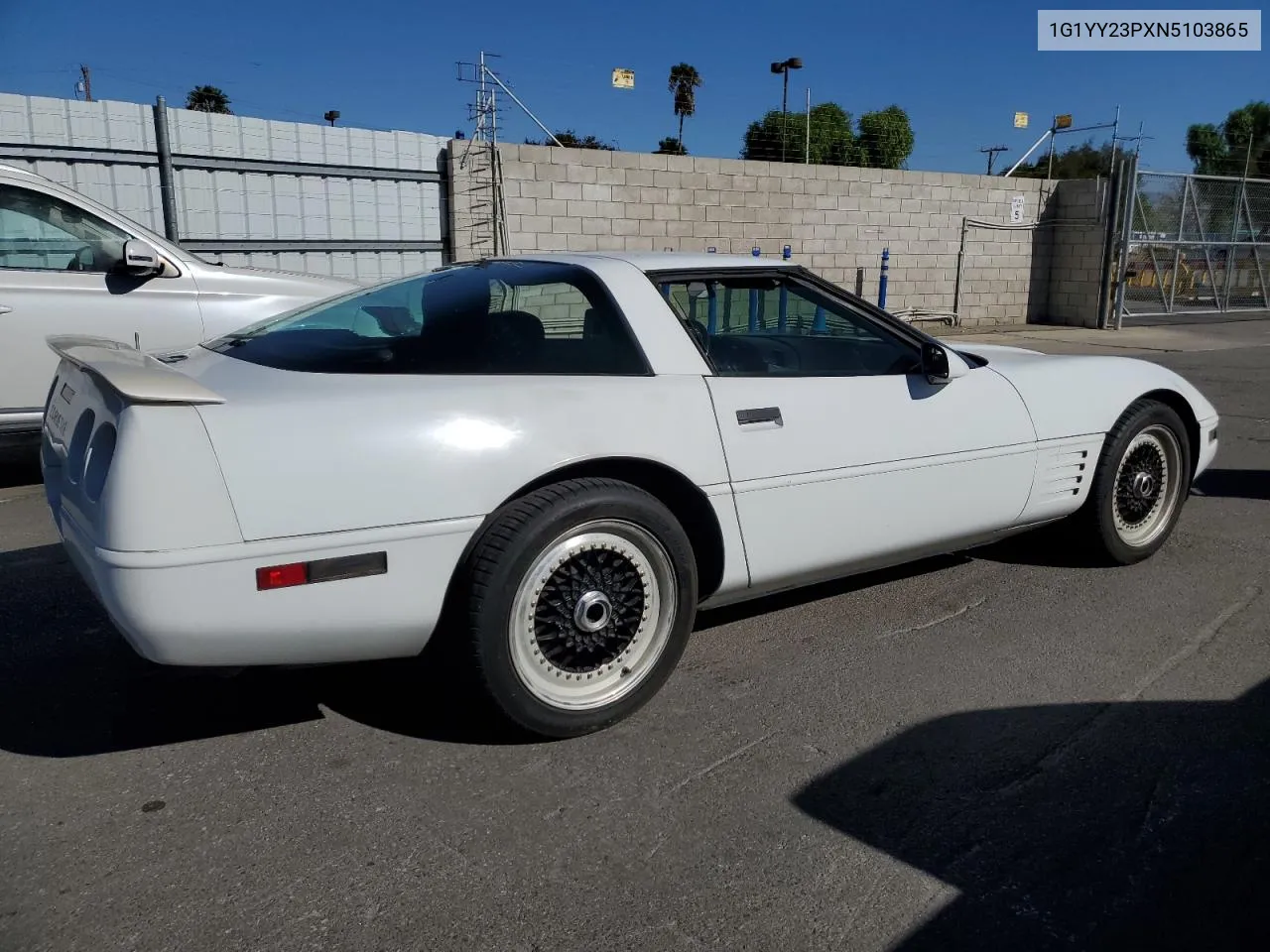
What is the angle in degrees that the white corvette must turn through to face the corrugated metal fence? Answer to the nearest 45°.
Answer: approximately 90° to its left

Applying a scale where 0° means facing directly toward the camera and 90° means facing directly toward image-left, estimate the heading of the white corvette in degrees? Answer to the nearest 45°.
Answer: approximately 225°

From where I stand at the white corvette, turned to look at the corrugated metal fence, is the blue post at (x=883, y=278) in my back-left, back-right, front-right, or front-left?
front-right

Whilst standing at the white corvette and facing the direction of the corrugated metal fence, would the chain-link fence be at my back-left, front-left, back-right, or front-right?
front-right

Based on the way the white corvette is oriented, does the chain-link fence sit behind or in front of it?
in front

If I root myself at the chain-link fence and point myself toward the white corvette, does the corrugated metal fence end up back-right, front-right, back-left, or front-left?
front-right

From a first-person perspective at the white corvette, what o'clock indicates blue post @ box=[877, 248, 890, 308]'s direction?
The blue post is roughly at 11 o'clock from the white corvette.
